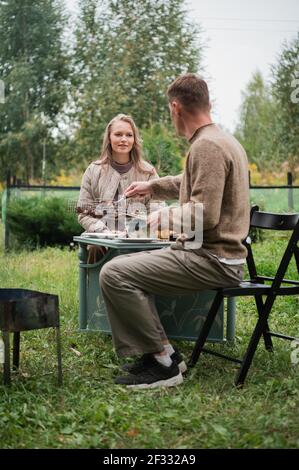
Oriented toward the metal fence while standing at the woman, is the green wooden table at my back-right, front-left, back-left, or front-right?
back-right

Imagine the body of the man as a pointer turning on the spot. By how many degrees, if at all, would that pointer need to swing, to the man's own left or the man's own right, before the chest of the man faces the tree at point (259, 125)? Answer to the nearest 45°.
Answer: approximately 90° to the man's own right

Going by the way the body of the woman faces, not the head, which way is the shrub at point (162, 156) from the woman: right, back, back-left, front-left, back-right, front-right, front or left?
back

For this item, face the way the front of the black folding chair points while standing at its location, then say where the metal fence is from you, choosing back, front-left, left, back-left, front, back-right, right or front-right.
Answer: back-right

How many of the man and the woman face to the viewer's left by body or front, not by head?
1

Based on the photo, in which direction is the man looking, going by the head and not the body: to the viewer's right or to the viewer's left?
to the viewer's left

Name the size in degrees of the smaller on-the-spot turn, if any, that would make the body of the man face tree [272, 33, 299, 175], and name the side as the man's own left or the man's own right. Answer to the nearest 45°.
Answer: approximately 90° to the man's own right

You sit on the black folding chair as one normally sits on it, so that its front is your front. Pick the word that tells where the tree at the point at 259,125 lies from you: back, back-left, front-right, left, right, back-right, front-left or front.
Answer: back-right

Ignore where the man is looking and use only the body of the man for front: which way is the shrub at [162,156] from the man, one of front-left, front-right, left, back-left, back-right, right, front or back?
right

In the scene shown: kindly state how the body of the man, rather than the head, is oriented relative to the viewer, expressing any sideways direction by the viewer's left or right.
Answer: facing to the left of the viewer

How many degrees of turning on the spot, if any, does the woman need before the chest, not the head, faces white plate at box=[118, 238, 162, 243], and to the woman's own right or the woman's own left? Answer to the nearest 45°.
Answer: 0° — they already face it
